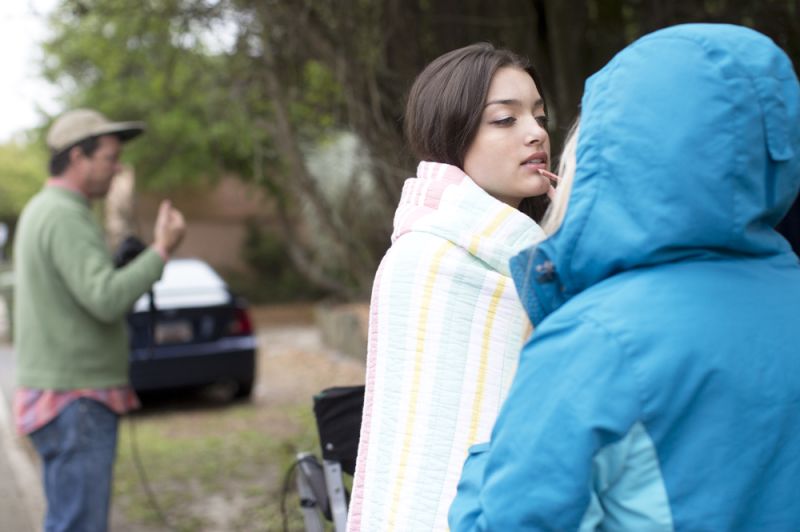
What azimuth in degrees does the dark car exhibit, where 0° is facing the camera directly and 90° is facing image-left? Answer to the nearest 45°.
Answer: approximately 180°

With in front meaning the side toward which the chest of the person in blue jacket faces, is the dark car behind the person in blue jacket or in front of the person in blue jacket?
in front

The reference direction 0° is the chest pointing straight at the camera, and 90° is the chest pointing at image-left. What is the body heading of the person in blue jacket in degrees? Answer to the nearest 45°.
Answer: approximately 135°

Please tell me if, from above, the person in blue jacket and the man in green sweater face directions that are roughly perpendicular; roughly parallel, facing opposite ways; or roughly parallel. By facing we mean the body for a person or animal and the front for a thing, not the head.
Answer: roughly perpendicular

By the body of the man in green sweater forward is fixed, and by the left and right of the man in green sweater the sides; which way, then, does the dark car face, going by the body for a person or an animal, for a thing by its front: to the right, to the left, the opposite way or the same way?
to the left

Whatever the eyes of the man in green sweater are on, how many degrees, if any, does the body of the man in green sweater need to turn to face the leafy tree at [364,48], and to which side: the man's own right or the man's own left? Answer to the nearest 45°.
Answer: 0° — they already face it

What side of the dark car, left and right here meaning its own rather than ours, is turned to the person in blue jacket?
back

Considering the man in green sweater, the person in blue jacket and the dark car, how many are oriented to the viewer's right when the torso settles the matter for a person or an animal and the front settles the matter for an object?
1

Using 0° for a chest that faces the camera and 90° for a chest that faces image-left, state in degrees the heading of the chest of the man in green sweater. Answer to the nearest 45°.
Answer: approximately 270°

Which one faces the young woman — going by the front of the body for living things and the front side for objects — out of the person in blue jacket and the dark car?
the person in blue jacket

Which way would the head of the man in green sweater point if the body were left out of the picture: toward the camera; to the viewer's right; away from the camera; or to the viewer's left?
to the viewer's right

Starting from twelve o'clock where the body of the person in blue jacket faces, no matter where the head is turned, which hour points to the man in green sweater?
The man in green sweater is roughly at 12 o'clock from the person in blue jacket.

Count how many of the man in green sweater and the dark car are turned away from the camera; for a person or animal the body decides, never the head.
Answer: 1

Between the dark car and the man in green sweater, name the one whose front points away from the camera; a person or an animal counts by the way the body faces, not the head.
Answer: the dark car
